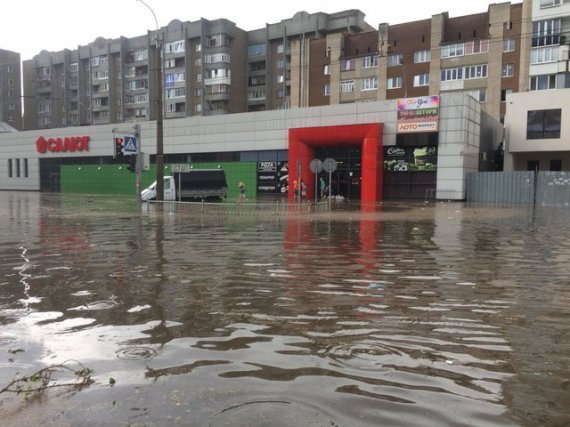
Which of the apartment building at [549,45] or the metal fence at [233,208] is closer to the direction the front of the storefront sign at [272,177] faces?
the metal fence

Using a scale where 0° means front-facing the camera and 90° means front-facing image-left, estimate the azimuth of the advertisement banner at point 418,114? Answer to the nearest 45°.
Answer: approximately 0°

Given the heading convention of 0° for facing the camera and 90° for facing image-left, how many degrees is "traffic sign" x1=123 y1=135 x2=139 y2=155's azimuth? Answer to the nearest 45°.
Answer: approximately 0°

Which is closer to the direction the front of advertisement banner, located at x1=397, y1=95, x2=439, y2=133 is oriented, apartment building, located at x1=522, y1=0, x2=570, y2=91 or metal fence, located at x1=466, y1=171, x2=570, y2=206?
the metal fence

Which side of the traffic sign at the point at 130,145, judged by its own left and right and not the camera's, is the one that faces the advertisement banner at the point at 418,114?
left

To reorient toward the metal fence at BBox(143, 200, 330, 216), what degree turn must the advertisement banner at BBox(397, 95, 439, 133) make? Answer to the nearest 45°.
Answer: approximately 45° to its right

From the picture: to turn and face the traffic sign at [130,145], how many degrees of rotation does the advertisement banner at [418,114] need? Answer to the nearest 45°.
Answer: approximately 45° to its right

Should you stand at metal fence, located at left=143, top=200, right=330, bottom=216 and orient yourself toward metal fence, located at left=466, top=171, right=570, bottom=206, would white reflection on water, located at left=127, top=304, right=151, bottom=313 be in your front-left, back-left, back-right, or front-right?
back-right

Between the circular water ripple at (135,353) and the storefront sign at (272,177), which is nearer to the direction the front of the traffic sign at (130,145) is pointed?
the circular water ripple
